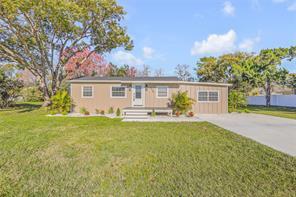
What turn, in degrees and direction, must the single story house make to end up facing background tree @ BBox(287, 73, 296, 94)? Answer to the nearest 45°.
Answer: approximately 90° to its left

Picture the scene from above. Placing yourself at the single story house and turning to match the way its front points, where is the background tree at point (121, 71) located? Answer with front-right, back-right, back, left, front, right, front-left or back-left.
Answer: back

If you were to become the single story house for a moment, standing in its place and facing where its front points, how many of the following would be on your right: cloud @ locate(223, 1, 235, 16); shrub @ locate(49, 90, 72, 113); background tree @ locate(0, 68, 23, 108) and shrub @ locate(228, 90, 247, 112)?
2

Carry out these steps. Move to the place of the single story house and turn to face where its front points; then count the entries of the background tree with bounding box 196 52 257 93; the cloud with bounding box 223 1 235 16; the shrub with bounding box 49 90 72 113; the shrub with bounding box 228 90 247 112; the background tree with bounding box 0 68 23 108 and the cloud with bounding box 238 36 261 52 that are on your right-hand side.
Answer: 2

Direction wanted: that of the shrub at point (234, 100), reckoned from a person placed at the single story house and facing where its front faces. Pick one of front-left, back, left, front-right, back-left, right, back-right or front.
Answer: left

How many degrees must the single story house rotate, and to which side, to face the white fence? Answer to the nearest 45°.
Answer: approximately 135° to its left

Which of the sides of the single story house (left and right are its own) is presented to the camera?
front

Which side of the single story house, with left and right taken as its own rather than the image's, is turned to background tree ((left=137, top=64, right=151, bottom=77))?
back

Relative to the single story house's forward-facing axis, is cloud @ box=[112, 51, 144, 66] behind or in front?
behind

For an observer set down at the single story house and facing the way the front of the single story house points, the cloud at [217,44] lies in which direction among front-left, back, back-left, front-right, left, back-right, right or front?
back-left

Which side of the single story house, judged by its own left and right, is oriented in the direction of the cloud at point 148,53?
back

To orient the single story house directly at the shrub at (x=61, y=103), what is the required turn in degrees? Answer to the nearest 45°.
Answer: approximately 90° to its right
